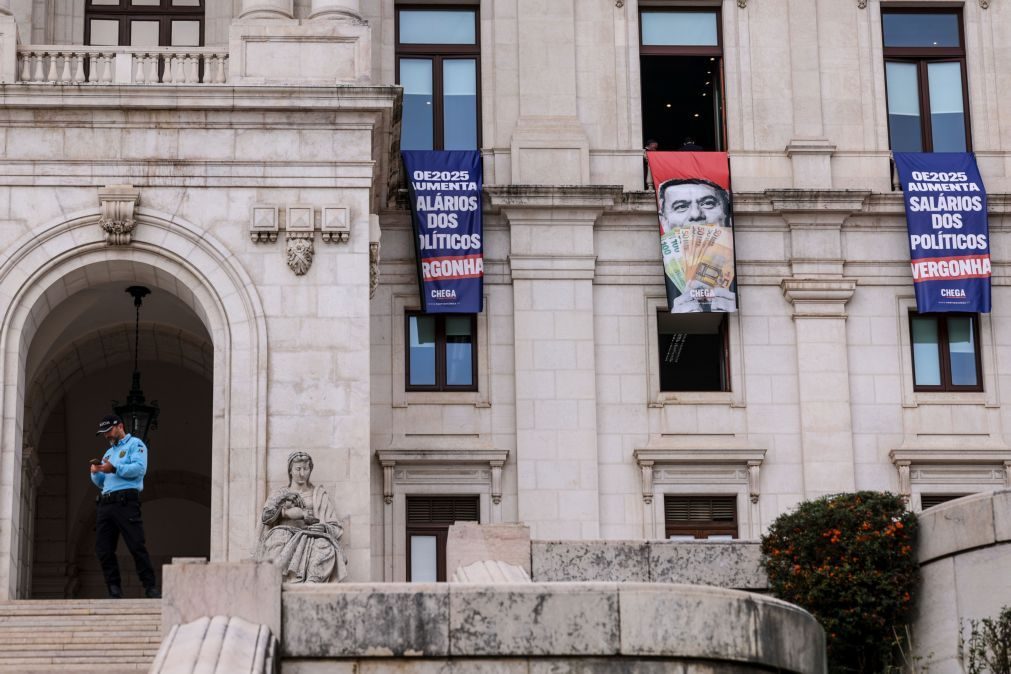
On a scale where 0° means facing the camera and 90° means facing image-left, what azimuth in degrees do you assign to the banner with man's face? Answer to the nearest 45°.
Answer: approximately 0°

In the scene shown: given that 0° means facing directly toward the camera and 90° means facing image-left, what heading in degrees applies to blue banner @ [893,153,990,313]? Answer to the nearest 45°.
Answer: approximately 0°

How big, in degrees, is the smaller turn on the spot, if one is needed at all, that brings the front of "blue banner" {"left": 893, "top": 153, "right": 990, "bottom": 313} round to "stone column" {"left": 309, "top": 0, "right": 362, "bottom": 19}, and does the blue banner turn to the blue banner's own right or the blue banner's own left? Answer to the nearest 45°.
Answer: approximately 45° to the blue banner's own right

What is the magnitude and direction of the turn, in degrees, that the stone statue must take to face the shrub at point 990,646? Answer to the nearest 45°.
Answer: approximately 45° to its left

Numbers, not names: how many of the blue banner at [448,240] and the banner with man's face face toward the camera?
2

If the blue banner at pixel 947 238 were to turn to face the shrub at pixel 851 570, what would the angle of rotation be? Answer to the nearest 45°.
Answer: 0° — it already faces it

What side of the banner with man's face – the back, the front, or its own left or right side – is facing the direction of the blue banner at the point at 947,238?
left

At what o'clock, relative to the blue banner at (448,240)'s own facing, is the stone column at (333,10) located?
The stone column is roughly at 1 o'clock from the blue banner.

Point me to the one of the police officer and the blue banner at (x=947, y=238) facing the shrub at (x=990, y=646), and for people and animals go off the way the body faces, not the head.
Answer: the blue banner

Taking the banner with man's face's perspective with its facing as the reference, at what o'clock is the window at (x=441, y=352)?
The window is roughly at 3 o'clock from the banner with man's face.
